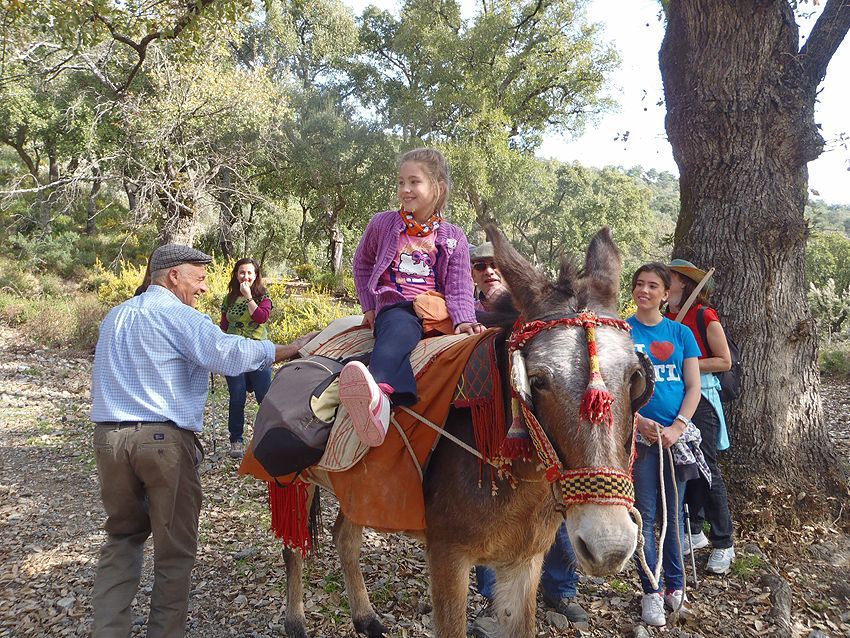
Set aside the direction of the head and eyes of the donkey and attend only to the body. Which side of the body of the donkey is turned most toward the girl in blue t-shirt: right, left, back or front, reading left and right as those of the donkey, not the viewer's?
left

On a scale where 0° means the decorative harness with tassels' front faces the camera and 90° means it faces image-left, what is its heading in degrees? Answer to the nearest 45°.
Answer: approximately 315°

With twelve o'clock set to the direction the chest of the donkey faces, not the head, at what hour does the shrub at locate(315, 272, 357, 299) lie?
The shrub is roughly at 7 o'clock from the donkey.

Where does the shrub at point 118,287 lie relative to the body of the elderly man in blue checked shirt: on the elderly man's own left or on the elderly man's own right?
on the elderly man's own left

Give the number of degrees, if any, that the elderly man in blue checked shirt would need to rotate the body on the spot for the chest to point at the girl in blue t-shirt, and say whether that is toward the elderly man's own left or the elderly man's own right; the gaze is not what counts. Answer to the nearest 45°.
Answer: approximately 45° to the elderly man's own right

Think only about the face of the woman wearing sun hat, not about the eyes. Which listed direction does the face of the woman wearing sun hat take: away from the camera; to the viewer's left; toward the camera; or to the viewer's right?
to the viewer's left

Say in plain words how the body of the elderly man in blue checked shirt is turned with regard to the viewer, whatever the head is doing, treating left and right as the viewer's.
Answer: facing away from the viewer and to the right of the viewer

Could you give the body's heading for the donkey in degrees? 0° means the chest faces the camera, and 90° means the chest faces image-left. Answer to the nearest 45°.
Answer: approximately 315°

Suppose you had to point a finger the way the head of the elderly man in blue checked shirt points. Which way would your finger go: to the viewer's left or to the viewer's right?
to the viewer's right

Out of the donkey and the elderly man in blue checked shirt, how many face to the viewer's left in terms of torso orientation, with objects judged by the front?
0

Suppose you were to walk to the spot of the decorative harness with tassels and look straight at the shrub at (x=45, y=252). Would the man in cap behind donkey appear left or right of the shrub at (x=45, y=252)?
right

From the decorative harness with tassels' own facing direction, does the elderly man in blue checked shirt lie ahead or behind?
behind

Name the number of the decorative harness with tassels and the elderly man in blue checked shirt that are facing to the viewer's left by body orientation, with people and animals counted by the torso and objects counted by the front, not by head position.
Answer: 0

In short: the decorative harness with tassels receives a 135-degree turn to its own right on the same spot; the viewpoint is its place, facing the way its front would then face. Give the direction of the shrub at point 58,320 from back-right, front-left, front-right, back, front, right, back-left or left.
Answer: front-right

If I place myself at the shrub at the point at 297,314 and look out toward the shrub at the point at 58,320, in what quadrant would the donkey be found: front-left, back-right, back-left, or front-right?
back-left

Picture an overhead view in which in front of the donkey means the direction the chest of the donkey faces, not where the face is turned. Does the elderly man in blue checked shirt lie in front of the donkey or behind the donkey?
behind
